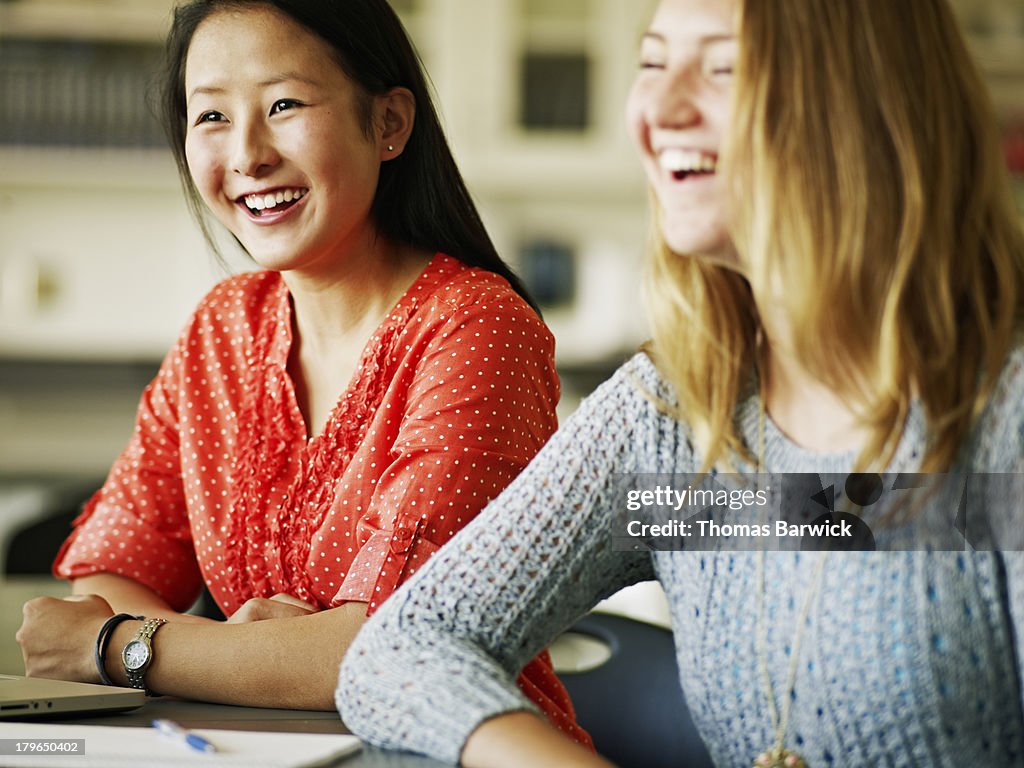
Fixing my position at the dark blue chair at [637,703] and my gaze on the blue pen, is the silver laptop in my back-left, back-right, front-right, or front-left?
front-right

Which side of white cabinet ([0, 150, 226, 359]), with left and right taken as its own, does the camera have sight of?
front

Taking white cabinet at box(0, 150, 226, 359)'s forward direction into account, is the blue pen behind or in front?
in front

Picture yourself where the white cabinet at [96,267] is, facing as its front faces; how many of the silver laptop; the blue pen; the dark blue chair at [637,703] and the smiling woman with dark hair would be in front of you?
4

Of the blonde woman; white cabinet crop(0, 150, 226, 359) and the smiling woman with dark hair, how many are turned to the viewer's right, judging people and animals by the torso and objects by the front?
0

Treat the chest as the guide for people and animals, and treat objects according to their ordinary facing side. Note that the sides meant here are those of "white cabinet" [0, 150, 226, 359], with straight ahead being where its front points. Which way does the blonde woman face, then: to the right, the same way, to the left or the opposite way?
to the right

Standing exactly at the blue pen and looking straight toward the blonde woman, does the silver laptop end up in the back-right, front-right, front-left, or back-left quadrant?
back-left

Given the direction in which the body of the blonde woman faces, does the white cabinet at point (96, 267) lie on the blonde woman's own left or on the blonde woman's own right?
on the blonde woman's own right

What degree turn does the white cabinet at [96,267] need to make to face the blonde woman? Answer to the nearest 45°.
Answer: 0° — it already faces them

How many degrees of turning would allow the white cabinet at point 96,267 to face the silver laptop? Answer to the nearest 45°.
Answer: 0° — it already faces it

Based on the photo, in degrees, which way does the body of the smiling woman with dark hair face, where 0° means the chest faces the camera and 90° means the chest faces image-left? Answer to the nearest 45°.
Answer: approximately 45°

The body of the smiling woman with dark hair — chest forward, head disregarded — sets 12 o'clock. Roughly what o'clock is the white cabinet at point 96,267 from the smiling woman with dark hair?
The white cabinet is roughly at 4 o'clock from the smiling woman with dark hair.

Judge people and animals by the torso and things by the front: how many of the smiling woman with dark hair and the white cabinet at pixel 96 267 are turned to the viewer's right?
0
